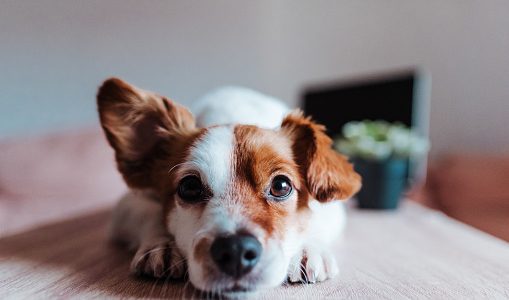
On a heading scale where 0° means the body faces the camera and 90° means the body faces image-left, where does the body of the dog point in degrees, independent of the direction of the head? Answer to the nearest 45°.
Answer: approximately 0°
